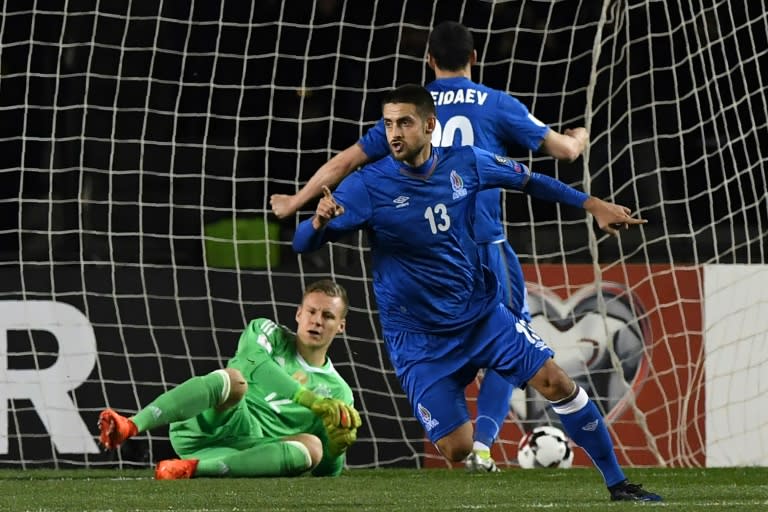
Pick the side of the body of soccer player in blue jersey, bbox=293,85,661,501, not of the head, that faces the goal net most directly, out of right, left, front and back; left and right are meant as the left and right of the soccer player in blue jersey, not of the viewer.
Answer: back

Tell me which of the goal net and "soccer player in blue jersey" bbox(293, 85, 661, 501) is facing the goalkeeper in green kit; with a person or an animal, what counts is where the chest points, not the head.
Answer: the goal net

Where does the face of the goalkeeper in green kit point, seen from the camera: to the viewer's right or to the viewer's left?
to the viewer's right

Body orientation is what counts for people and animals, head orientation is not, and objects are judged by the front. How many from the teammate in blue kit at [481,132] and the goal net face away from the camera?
1

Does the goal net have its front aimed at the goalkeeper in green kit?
yes

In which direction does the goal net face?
toward the camera

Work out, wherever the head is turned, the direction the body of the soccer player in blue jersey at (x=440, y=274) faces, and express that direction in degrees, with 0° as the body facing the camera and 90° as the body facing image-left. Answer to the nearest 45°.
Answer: approximately 0°

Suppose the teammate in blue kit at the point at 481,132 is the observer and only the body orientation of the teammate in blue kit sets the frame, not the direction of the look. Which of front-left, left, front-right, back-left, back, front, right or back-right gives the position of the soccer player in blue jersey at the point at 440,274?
back

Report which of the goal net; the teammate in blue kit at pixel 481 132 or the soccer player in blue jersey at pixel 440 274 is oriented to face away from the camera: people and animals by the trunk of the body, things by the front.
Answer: the teammate in blue kit

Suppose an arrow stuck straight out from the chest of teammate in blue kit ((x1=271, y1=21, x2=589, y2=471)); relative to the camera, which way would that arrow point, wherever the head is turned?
away from the camera

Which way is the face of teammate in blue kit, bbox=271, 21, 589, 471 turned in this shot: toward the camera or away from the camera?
away from the camera
